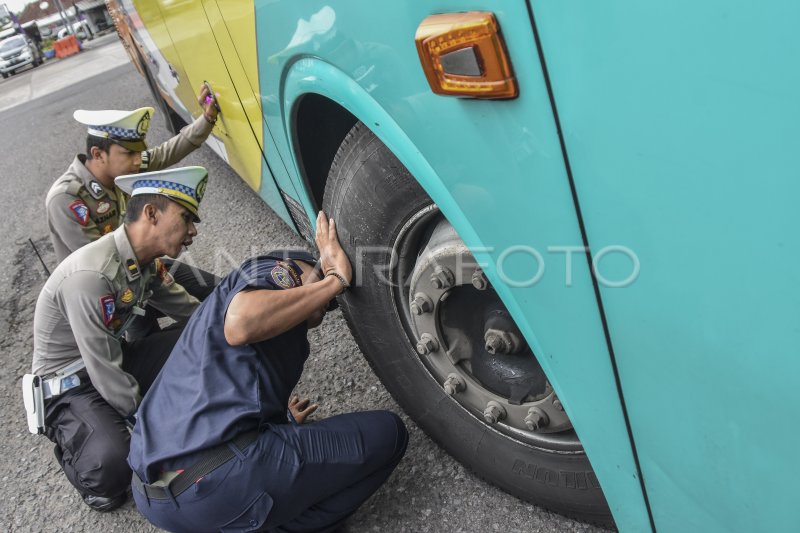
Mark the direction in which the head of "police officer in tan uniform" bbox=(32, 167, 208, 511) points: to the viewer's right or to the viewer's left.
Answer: to the viewer's right

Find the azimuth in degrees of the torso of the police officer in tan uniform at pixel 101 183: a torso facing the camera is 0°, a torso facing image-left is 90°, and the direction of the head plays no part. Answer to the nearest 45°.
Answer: approximately 315°

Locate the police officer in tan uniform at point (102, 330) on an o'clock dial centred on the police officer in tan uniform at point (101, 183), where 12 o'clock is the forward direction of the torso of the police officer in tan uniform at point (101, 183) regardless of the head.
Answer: the police officer in tan uniform at point (102, 330) is roughly at 2 o'clock from the police officer in tan uniform at point (101, 183).

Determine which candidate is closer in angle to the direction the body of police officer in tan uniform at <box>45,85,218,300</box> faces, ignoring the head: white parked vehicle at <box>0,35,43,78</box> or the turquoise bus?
the turquoise bus

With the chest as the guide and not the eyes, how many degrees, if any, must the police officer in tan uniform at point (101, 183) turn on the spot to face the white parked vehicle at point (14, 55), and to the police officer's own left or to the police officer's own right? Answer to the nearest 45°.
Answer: approximately 135° to the police officer's own left

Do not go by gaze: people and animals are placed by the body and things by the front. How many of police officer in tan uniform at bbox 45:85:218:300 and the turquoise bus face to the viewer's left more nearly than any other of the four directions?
0
